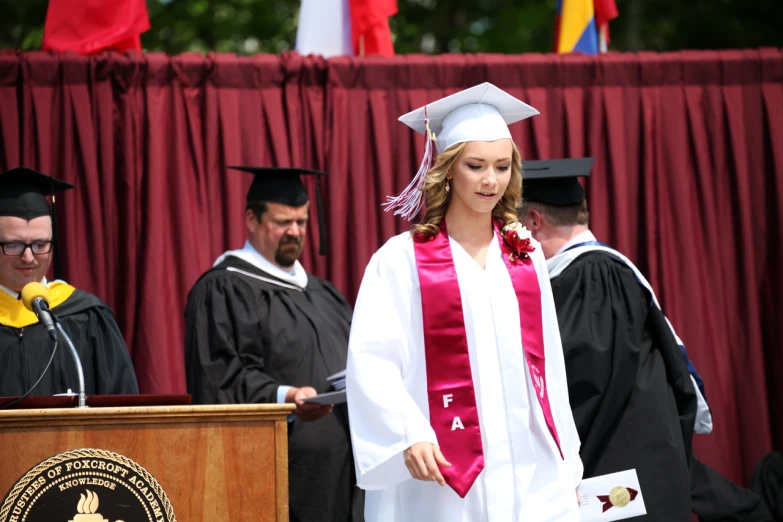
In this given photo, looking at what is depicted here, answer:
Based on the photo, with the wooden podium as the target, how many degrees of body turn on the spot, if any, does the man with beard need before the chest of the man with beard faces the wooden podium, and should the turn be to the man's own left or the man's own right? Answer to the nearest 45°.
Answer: approximately 45° to the man's own right

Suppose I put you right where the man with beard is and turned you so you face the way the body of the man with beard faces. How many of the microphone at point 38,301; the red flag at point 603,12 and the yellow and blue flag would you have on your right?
1

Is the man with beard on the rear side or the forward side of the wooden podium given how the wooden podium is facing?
on the rear side

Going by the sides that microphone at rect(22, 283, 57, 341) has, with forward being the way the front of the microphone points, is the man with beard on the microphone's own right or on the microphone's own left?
on the microphone's own right

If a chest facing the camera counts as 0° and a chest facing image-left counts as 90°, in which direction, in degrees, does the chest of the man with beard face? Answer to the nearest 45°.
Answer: approximately 315°

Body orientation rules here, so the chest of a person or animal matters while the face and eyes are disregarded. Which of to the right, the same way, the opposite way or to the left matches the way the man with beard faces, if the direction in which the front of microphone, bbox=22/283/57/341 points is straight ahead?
the opposite way

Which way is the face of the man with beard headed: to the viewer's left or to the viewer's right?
to the viewer's right

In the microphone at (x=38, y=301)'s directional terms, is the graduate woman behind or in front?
behind

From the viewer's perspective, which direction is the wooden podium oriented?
toward the camera

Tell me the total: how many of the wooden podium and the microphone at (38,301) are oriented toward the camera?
1
